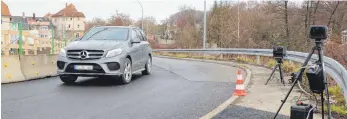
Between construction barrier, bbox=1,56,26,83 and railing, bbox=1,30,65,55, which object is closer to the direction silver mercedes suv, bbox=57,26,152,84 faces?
the construction barrier

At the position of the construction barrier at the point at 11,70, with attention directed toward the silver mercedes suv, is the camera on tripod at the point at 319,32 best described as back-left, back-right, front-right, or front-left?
front-right

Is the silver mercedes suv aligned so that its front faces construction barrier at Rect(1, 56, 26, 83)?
no

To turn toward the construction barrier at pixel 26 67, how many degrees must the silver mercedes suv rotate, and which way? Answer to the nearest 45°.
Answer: approximately 90° to its right

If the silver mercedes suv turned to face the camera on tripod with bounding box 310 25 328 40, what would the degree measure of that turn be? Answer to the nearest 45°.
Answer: approximately 90° to its left

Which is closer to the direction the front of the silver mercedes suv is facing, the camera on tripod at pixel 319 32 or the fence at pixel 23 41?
the camera on tripod

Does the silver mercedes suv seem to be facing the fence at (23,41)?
no

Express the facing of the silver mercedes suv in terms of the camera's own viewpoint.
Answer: facing the viewer and to the left of the viewer
